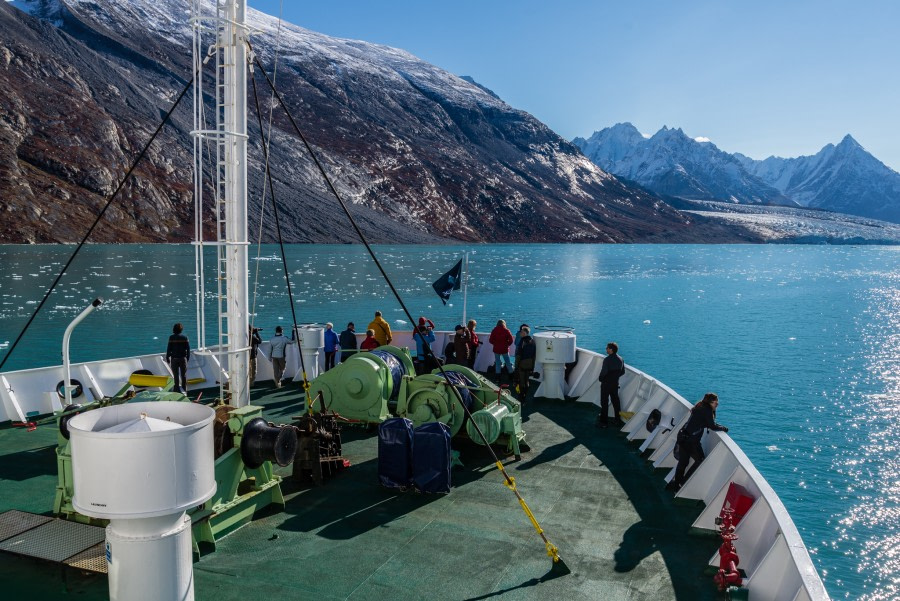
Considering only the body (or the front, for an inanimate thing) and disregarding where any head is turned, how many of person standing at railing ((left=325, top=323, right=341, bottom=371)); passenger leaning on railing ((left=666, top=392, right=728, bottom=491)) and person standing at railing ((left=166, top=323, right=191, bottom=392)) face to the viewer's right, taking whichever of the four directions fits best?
1

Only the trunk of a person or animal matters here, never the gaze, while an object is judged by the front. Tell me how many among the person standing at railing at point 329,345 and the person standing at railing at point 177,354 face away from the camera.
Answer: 2

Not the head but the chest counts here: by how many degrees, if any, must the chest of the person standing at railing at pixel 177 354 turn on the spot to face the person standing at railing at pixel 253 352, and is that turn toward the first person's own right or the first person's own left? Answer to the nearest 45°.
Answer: approximately 45° to the first person's own right

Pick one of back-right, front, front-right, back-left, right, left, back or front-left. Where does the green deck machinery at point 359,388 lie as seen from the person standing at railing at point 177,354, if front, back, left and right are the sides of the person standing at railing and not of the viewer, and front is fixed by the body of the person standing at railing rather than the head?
back-right

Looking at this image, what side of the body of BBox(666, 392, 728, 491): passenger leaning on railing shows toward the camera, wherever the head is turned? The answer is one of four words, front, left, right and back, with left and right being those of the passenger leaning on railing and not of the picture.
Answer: right

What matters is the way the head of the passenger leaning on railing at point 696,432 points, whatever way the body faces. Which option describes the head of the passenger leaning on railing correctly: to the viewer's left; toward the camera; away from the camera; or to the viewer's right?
to the viewer's right

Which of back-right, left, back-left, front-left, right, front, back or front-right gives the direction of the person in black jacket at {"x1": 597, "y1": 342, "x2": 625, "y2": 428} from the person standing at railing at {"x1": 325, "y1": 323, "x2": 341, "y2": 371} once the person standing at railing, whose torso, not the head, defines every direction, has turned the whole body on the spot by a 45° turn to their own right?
right

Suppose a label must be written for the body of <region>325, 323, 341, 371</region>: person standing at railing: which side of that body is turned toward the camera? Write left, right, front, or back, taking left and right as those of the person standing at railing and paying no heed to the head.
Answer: back

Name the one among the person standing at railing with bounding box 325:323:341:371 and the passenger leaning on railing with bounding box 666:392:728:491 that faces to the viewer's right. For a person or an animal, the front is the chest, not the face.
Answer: the passenger leaning on railing

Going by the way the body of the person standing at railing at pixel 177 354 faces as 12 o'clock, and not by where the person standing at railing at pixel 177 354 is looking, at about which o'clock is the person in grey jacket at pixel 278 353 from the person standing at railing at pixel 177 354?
the person in grey jacket at pixel 278 353 is roughly at 2 o'clock from the person standing at railing at pixel 177 354.

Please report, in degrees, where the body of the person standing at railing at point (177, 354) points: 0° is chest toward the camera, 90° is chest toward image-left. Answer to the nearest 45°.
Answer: approximately 180°

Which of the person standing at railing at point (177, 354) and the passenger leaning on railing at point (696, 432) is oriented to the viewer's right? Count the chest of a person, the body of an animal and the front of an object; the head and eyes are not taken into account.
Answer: the passenger leaning on railing

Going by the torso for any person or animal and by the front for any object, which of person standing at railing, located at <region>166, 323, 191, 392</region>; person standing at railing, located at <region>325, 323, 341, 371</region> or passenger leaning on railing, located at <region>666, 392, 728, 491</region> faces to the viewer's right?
the passenger leaning on railing
